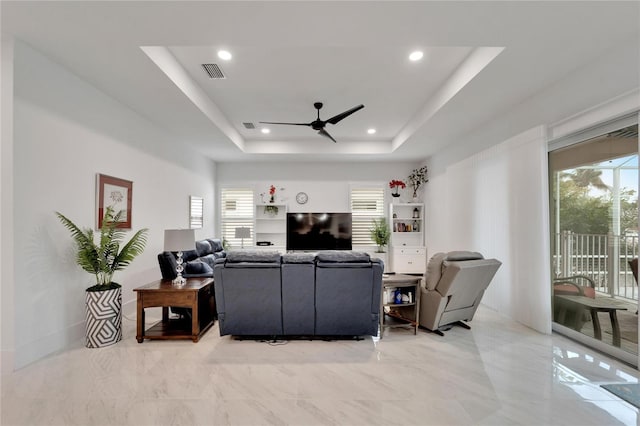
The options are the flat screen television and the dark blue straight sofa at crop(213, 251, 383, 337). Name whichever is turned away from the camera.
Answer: the dark blue straight sofa

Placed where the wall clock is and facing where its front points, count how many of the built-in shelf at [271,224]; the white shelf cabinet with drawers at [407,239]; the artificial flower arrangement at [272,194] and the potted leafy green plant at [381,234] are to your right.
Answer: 2

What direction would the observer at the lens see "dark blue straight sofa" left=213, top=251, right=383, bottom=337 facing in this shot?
facing away from the viewer

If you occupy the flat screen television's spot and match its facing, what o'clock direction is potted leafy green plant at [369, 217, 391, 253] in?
The potted leafy green plant is roughly at 9 o'clock from the flat screen television.

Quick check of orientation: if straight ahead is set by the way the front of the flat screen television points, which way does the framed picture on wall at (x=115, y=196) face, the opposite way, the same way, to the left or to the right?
to the left

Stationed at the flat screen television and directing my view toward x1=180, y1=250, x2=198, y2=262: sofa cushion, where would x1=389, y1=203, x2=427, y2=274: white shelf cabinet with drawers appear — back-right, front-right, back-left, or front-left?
back-left

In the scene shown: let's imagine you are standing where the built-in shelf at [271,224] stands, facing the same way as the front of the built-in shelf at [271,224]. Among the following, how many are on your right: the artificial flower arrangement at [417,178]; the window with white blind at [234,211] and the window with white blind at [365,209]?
1

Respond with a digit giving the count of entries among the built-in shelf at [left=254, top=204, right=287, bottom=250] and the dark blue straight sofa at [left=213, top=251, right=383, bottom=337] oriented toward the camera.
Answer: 1

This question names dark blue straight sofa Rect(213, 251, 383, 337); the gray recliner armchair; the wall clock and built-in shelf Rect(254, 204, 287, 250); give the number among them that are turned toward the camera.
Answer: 2

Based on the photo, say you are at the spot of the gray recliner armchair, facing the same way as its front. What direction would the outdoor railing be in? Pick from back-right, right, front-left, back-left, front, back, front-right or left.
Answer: back-right

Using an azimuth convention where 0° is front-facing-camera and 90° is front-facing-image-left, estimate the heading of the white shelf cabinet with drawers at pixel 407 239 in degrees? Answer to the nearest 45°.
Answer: approximately 0°

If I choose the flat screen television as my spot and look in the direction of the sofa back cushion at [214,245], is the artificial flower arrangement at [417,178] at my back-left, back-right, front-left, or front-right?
back-left

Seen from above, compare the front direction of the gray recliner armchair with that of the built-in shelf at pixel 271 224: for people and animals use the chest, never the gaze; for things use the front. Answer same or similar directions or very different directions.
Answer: very different directions
